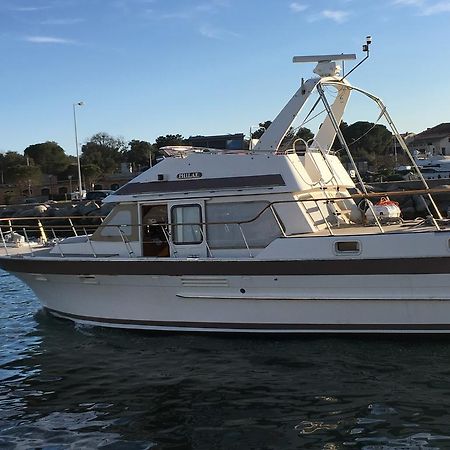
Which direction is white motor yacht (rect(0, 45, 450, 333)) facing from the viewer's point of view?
to the viewer's left

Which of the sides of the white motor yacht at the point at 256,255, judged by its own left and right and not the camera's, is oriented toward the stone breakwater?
right
